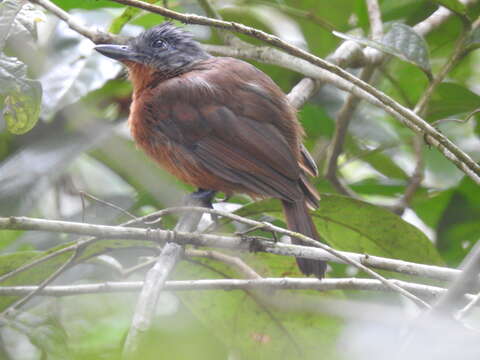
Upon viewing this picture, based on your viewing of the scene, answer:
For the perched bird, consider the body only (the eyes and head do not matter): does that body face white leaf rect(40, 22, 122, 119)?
yes

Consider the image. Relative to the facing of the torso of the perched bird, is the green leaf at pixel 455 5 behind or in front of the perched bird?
behind

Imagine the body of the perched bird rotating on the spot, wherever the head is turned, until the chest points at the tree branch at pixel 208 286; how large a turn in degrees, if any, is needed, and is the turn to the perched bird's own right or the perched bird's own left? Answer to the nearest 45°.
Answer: approximately 90° to the perched bird's own left

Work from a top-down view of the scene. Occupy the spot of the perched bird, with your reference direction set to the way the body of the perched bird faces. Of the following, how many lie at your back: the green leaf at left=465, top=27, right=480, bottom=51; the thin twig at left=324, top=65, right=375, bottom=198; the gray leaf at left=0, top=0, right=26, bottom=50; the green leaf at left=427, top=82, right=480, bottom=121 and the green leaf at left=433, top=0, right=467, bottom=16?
4

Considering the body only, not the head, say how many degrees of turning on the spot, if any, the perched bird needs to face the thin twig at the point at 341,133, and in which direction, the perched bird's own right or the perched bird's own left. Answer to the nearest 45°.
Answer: approximately 180°

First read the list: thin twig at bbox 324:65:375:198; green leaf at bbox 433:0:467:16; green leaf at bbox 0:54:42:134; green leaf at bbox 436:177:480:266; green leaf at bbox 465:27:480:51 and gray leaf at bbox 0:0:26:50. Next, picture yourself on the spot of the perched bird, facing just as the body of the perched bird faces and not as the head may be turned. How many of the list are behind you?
4

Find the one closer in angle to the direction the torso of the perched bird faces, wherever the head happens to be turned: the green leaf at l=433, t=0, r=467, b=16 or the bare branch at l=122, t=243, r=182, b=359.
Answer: the bare branch

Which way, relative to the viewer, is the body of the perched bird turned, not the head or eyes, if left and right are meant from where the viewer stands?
facing to the left of the viewer

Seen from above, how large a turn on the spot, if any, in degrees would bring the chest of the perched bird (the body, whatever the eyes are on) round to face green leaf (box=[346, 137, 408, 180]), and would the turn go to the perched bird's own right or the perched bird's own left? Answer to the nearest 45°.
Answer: approximately 135° to the perched bird's own right

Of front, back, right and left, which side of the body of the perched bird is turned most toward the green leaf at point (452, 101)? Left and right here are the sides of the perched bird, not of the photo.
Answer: back

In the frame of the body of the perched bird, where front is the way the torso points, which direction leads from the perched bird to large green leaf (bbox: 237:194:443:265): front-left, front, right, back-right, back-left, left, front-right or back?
back-left

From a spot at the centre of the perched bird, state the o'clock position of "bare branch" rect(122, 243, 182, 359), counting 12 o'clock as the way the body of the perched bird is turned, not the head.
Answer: The bare branch is roughly at 9 o'clock from the perched bird.

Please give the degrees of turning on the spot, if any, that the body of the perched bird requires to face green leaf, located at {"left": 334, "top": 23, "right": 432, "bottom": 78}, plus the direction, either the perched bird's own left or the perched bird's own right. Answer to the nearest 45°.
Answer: approximately 180°

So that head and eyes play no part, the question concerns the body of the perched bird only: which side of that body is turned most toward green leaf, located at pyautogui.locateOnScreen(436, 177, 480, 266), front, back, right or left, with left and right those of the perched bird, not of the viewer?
back
